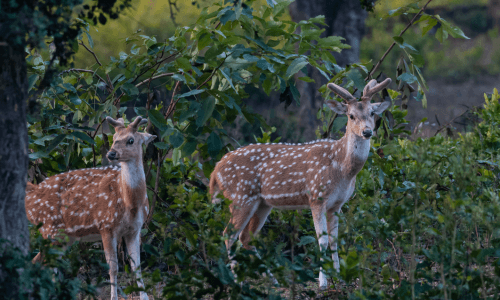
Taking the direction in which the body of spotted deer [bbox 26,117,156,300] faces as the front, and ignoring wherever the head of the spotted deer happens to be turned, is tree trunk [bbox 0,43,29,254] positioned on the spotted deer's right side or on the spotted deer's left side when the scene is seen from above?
on the spotted deer's right side

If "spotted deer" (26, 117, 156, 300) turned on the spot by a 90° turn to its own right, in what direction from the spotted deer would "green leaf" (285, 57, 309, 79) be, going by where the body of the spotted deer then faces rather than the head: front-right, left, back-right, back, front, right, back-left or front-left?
back-left

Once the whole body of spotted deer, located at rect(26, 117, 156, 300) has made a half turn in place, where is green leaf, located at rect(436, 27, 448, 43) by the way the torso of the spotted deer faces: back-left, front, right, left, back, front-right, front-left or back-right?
back-right

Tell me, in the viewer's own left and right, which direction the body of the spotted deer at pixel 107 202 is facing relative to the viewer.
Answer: facing the viewer and to the right of the viewer

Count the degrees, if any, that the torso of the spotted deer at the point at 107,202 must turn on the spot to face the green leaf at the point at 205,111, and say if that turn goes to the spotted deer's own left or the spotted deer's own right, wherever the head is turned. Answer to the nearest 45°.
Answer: approximately 45° to the spotted deer's own left

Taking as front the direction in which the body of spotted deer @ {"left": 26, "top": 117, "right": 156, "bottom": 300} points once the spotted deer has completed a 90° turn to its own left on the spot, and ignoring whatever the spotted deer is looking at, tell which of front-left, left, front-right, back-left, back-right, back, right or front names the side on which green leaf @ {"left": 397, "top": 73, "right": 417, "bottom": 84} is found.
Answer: front-right

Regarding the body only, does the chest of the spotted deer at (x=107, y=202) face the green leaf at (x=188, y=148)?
no

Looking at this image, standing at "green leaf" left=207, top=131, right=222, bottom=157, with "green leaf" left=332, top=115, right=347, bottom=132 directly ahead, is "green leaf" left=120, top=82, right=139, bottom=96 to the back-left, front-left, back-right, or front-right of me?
back-left
